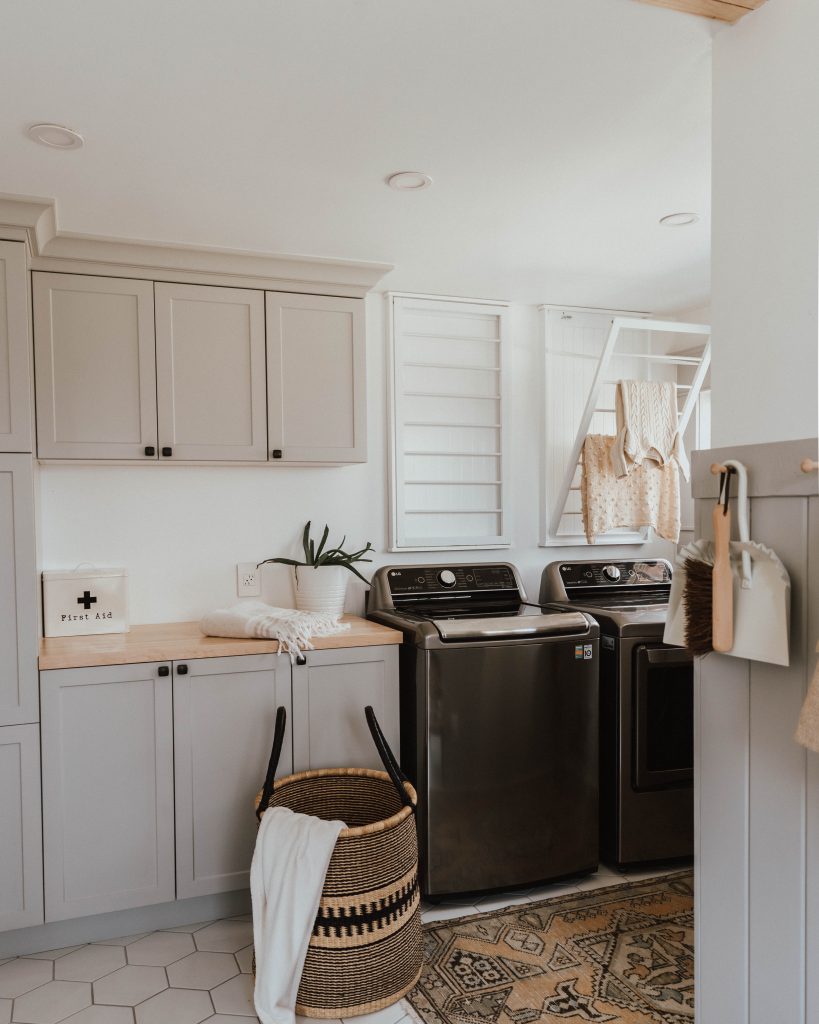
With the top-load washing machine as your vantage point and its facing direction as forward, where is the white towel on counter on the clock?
The white towel on counter is roughly at 4 o'clock from the top-load washing machine.

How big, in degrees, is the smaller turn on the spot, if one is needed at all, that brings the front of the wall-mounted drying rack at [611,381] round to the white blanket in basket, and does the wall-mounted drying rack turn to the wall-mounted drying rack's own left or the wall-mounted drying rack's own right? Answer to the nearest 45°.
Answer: approximately 90° to the wall-mounted drying rack's own right

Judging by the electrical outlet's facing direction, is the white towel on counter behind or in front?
in front

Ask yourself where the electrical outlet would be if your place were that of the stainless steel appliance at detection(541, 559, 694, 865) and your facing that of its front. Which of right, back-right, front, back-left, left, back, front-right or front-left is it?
back-right

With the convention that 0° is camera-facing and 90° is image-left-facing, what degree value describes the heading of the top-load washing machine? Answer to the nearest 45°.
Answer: approximately 315°

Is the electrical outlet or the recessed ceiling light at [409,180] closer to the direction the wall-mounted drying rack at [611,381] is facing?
the recessed ceiling light
